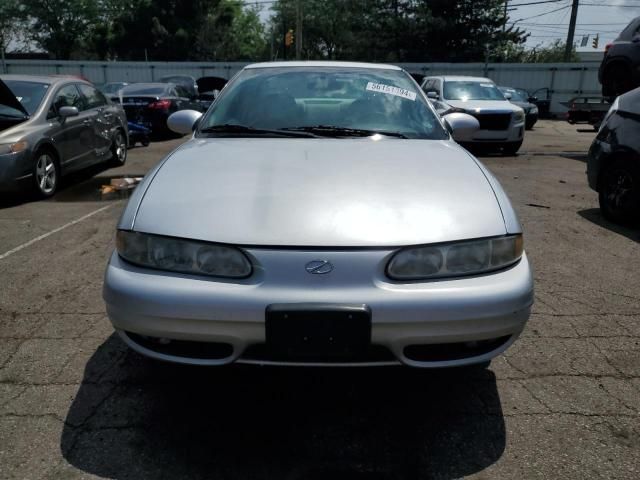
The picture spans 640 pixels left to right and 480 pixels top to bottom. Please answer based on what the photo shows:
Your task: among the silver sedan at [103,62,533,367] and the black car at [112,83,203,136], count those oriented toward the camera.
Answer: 1

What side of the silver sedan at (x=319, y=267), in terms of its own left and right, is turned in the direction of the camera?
front

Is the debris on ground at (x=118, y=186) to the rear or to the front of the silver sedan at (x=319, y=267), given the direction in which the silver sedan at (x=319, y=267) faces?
to the rear

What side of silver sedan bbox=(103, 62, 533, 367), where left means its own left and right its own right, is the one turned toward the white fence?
back

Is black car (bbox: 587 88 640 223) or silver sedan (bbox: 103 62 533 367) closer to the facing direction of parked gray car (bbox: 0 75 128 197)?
the silver sedan

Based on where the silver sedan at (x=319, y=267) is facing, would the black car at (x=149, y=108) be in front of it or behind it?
behind

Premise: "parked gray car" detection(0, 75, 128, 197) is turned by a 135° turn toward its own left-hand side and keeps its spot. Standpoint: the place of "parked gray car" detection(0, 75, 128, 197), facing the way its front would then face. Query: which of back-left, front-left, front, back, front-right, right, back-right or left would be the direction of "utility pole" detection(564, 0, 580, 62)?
front-left

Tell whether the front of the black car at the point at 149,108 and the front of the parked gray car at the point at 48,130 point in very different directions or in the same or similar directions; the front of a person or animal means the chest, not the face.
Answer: very different directions

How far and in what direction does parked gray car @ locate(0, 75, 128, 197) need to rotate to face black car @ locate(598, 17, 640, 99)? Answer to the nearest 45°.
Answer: approximately 135° to its left

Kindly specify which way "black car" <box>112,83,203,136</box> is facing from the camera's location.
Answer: facing away from the viewer and to the right of the viewer

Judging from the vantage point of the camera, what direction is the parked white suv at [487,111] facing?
facing the viewer and to the right of the viewer

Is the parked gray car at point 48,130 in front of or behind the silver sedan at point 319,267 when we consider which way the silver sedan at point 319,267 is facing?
behind

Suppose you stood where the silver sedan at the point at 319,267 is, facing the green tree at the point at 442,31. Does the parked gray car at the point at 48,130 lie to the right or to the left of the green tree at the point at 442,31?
left

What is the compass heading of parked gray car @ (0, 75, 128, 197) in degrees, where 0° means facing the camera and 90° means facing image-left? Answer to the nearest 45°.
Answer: approximately 45°

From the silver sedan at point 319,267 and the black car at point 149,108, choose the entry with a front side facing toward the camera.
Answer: the silver sedan

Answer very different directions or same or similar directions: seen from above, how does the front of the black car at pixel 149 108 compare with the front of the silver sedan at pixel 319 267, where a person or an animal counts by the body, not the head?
very different directions

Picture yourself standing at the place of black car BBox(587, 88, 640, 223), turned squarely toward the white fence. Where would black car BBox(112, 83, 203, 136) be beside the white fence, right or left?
left
